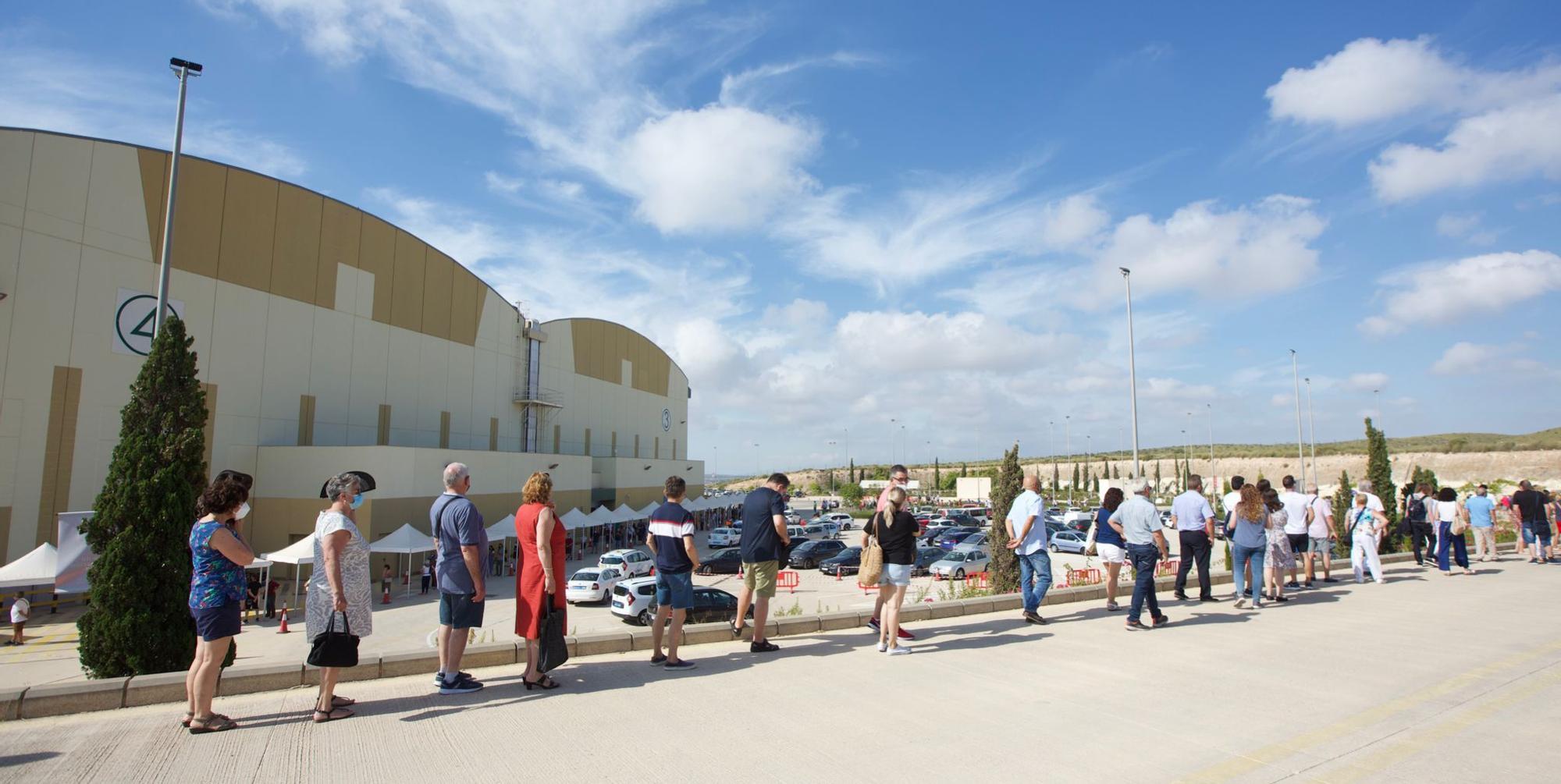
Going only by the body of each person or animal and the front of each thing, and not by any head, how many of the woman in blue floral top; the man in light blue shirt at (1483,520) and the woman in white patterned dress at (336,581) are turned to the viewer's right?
2

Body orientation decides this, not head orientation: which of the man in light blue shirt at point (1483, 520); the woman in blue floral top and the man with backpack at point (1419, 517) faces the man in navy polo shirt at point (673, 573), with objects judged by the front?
the woman in blue floral top

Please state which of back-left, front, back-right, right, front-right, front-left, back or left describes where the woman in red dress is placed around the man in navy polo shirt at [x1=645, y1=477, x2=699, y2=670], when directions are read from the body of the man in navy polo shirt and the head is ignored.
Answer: back

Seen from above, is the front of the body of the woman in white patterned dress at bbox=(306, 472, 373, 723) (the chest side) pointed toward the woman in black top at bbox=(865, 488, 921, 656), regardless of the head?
yes
